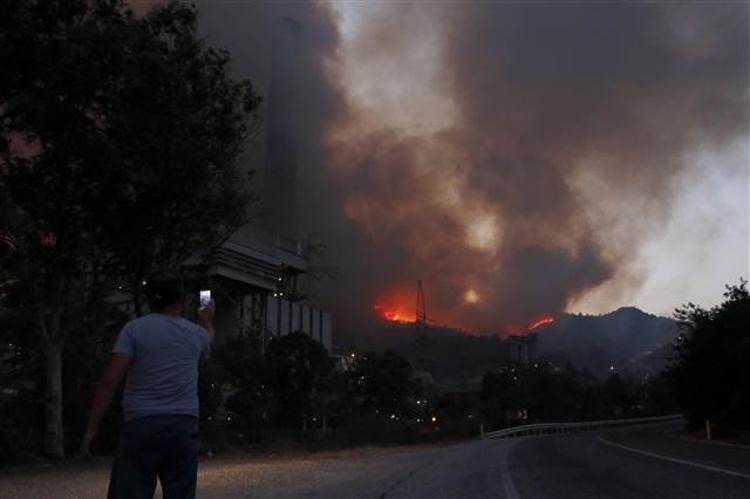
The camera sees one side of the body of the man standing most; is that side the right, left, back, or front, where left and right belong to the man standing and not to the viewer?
back

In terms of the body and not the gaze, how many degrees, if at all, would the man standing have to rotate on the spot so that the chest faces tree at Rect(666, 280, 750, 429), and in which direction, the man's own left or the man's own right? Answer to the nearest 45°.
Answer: approximately 45° to the man's own right

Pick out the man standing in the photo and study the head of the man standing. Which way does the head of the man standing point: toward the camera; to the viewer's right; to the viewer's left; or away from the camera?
away from the camera

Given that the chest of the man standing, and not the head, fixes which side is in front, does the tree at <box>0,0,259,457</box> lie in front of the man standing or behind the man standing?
in front
